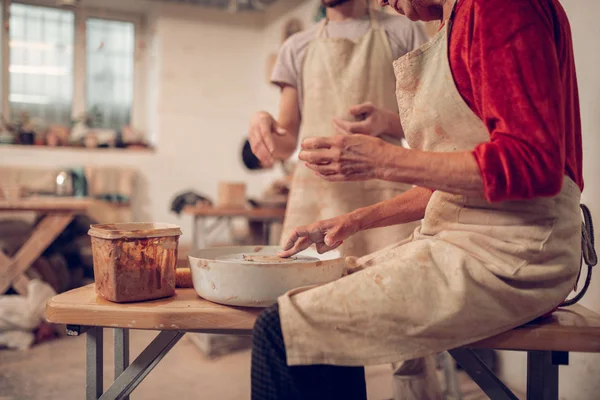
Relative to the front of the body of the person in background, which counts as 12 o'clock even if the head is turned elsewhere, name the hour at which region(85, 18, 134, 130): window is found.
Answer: The window is roughly at 5 o'clock from the person in background.

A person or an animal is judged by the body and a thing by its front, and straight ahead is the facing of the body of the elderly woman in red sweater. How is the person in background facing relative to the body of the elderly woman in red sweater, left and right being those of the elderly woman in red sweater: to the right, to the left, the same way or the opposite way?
to the left

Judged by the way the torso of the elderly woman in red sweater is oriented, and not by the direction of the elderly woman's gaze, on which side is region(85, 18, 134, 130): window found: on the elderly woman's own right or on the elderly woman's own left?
on the elderly woman's own right

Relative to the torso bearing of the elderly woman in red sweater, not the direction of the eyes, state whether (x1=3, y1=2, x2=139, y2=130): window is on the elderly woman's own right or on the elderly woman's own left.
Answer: on the elderly woman's own right

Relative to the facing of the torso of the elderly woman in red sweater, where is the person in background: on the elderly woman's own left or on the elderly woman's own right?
on the elderly woman's own right

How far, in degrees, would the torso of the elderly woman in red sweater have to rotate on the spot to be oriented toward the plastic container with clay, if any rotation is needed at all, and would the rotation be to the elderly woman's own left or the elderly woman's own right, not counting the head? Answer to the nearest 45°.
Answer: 0° — they already face it

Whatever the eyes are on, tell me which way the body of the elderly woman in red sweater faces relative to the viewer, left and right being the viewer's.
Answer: facing to the left of the viewer

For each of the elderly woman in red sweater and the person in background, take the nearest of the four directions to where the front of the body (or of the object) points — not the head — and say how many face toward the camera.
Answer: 1

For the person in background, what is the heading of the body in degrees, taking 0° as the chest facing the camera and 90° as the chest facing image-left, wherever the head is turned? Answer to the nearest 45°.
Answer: approximately 0°

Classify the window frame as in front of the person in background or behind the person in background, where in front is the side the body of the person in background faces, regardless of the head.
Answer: behind
